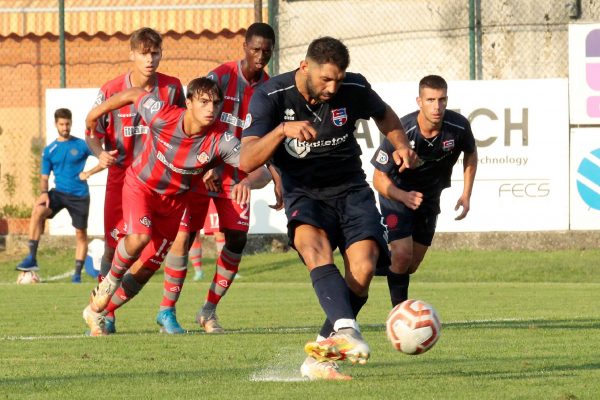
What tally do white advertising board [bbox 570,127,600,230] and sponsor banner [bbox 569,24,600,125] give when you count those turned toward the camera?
2

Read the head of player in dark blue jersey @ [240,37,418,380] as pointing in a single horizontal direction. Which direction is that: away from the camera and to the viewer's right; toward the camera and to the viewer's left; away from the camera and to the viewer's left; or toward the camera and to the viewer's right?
toward the camera and to the viewer's right

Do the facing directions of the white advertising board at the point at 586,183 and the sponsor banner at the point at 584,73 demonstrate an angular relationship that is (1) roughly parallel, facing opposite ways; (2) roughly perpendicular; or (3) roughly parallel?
roughly parallel

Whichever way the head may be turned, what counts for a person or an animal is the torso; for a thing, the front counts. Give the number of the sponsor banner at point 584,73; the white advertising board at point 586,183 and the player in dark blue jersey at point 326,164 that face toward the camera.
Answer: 3

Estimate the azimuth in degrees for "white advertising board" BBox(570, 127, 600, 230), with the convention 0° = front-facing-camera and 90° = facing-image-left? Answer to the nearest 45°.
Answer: approximately 0°

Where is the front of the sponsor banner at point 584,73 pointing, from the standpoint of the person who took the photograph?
facing the viewer

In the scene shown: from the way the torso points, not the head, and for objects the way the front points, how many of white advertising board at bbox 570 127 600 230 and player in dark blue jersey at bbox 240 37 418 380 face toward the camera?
2
